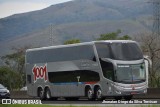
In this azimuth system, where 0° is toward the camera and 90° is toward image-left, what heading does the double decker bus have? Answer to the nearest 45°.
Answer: approximately 315°
